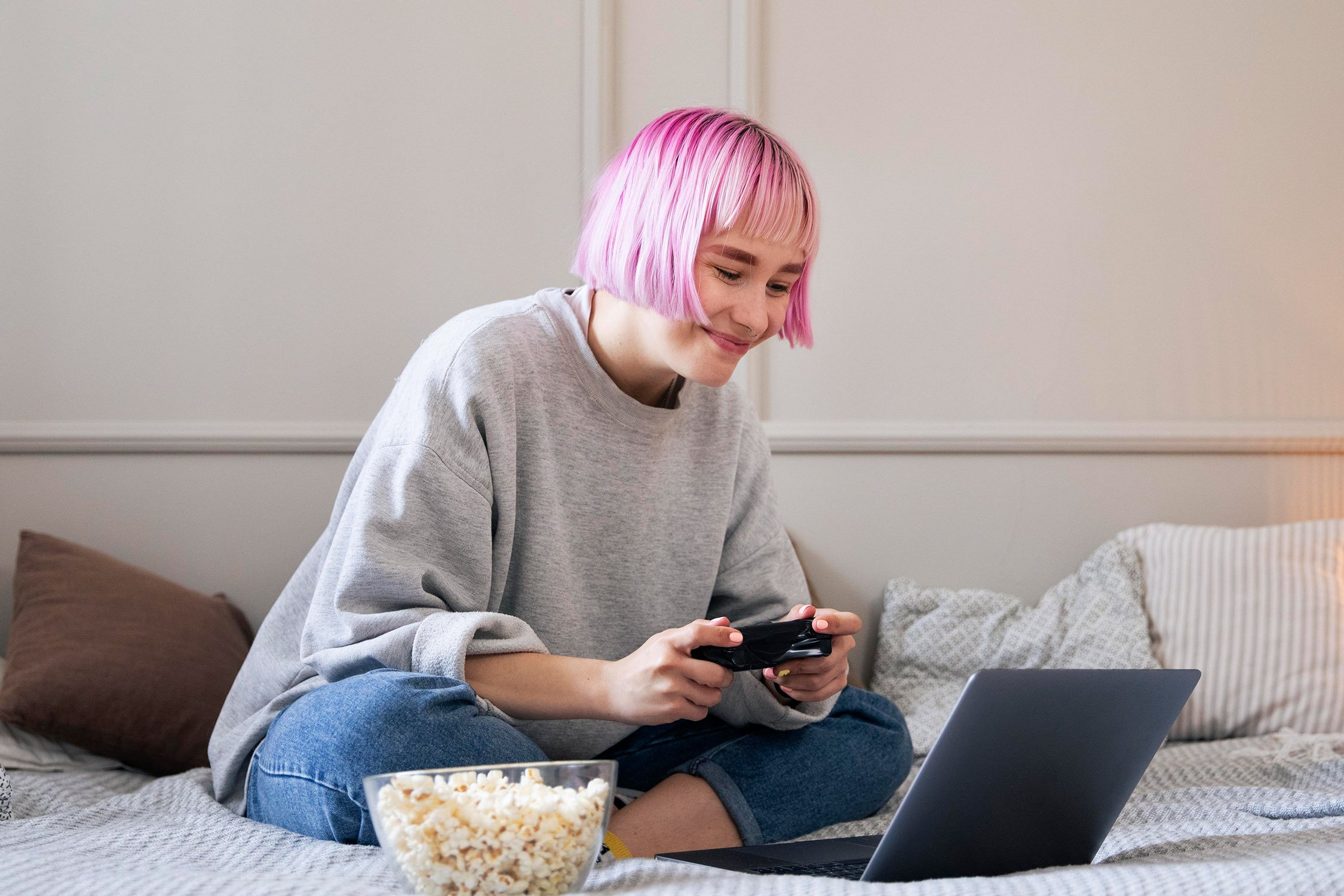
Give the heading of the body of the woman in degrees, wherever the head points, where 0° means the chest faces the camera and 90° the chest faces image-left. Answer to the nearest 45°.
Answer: approximately 315°

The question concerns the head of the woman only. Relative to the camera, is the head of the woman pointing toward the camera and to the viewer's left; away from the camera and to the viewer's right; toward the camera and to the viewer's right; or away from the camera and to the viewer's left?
toward the camera and to the viewer's right

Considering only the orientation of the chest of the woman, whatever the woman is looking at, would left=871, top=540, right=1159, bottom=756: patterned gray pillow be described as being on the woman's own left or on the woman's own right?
on the woman's own left

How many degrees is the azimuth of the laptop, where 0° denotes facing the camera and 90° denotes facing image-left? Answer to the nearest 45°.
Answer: approximately 135°

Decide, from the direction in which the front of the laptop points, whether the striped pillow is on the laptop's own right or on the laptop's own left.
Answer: on the laptop's own right

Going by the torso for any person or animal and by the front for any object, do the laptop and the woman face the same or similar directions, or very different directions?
very different directions

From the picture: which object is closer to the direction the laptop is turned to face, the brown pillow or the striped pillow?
the brown pillow
